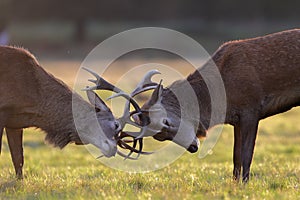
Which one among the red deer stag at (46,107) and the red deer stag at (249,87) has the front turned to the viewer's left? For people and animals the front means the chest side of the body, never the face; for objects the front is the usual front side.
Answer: the red deer stag at (249,87)

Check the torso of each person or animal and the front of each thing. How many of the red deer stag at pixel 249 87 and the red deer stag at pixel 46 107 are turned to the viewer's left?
1

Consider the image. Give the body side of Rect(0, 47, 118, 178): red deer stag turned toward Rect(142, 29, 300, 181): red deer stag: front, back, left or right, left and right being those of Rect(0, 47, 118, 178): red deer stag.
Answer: front

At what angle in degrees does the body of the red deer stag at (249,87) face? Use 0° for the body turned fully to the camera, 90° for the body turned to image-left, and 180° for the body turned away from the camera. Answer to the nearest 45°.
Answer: approximately 90°

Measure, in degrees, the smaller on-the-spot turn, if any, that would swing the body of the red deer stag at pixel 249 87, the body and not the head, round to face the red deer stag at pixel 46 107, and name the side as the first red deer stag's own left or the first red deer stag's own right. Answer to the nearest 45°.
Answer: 0° — it already faces it

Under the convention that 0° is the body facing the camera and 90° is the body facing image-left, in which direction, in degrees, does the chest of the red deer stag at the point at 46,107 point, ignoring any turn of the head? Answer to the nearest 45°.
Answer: approximately 270°

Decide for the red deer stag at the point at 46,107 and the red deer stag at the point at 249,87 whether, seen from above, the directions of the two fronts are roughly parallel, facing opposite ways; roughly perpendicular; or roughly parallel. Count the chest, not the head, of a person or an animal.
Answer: roughly parallel, facing opposite ways
